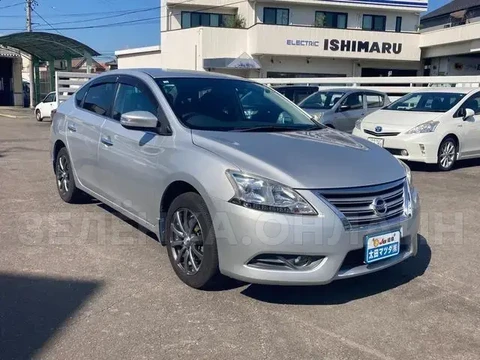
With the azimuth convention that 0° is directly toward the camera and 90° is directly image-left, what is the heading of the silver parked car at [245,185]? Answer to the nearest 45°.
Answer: approximately 315°

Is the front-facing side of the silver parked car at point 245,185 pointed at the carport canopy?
no

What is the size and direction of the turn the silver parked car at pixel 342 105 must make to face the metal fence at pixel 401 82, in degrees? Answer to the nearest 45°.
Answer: approximately 180°

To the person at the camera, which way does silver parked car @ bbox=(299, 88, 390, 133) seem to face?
facing the viewer and to the left of the viewer

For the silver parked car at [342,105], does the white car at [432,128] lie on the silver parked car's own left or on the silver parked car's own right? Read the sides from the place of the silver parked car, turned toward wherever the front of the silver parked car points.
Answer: on the silver parked car's own left

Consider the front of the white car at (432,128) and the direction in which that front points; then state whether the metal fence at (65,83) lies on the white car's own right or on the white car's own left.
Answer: on the white car's own right

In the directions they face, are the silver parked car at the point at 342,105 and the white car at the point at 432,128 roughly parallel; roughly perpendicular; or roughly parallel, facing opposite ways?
roughly parallel

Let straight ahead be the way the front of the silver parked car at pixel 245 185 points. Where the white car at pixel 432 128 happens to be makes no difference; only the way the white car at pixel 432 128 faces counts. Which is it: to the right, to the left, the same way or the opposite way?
to the right

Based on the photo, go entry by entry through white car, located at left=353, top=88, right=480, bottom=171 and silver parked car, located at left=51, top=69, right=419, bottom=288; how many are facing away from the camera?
0

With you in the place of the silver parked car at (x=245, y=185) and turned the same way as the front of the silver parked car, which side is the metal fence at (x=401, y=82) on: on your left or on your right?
on your left

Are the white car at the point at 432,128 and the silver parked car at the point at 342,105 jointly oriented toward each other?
no

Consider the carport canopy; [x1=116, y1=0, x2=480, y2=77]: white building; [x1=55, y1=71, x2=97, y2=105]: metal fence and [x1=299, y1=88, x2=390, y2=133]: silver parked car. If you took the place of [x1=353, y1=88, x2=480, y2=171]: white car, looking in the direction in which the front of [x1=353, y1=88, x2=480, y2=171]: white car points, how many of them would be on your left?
0

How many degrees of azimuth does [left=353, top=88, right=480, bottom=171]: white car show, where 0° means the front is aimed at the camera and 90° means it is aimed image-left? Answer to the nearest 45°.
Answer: approximately 45°

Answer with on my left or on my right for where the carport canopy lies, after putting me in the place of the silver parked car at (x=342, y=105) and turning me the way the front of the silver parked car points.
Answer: on my right

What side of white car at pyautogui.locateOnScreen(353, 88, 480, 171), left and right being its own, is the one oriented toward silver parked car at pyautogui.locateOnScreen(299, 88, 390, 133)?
right

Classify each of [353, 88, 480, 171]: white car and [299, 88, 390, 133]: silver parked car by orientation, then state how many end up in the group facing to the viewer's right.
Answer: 0
